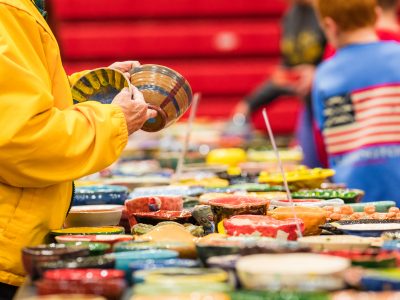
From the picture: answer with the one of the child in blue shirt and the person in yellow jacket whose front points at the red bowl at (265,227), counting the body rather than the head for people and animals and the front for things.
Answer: the person in yellow jacket

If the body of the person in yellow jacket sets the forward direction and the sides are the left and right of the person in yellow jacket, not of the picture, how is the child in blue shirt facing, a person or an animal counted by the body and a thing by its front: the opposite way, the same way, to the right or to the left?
to the left

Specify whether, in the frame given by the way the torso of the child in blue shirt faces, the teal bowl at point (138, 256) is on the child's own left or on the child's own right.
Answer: on the child's own left

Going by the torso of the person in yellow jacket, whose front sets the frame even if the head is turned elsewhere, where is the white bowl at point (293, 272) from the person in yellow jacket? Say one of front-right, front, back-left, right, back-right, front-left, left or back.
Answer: front-right

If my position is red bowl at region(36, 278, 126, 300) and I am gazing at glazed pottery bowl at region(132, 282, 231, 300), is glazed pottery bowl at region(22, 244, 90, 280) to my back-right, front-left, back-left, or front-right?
back-left

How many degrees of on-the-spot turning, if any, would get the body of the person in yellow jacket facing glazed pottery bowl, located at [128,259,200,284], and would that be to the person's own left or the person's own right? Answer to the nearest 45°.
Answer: approximately 45° to the person's own right

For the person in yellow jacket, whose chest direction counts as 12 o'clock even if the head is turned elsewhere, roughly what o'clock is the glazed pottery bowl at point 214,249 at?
The glazed pottery bowl is roughly at 1 o'clock from the person in yellow jacket.

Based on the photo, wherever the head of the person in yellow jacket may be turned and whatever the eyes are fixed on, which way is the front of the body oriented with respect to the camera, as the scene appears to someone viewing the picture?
to the viewer's right

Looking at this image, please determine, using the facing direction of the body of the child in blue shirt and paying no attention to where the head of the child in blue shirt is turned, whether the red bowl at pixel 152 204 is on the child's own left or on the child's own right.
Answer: on the child's own left

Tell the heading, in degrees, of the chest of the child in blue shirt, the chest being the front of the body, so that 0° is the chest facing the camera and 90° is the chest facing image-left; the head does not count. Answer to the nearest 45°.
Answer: approximately 135°

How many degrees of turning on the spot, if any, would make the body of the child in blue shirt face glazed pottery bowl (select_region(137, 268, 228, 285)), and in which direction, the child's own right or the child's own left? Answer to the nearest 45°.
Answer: approximately 135° to the child's own left
